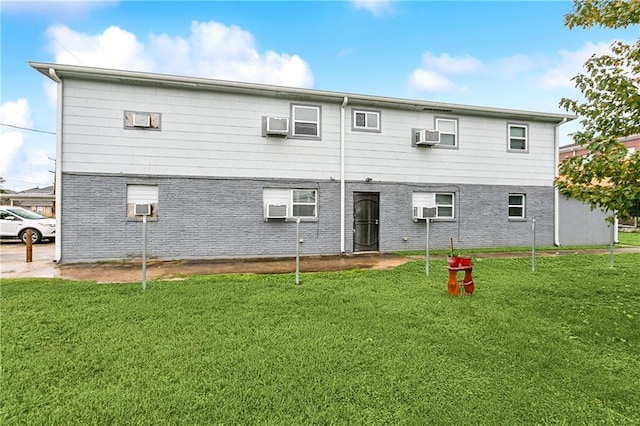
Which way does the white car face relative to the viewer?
to the viewer's right

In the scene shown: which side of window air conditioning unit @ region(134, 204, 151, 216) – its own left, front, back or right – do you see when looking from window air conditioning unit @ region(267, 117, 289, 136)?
right

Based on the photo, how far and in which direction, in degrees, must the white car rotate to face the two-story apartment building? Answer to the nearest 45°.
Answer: approximately 45° to its right
